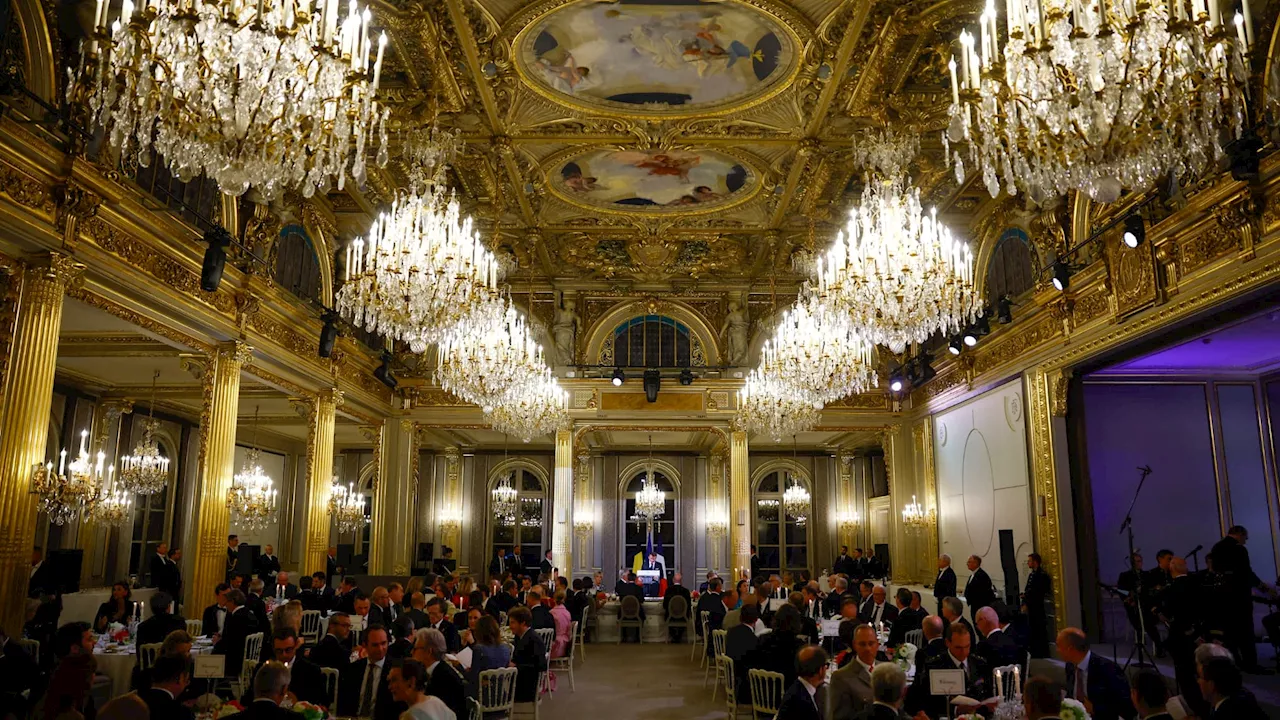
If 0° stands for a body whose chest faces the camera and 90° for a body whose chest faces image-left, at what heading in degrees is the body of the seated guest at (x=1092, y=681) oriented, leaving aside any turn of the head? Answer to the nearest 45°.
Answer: approximately 45°

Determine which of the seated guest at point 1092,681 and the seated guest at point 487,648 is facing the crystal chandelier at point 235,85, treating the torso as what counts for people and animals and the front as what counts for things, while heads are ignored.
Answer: the seated guest at point 1092,681

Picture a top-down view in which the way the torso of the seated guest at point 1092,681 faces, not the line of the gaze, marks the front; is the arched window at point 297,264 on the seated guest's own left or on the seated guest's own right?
on the seated guest's own right

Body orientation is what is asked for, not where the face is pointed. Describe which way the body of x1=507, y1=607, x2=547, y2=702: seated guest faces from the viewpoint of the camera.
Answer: to the viewer's left

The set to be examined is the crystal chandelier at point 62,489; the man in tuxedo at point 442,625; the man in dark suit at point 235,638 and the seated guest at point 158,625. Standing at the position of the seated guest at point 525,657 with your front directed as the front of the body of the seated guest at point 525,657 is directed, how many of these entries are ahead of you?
4

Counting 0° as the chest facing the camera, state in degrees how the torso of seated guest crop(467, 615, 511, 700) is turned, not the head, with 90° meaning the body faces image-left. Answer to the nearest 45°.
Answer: approximately 135°

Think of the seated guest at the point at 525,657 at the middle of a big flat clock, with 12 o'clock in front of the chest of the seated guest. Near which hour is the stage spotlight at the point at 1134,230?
The stage spotlight is roughly at 6 o'clock from the seated guest.

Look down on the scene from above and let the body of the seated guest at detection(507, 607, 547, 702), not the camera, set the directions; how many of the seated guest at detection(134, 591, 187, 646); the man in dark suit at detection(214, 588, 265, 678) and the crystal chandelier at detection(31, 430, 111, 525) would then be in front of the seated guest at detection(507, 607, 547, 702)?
3

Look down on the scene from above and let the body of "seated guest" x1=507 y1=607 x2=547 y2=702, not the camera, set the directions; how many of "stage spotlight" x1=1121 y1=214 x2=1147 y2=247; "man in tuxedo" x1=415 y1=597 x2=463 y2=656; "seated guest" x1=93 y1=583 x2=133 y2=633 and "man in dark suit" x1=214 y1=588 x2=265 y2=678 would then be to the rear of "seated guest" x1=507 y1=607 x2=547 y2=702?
1

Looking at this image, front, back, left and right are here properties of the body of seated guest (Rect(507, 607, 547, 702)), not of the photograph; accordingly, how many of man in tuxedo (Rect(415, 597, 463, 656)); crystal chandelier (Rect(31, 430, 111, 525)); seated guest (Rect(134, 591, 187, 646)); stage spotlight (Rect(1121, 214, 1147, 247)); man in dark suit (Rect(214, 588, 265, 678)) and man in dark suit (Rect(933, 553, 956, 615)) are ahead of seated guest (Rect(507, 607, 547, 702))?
4

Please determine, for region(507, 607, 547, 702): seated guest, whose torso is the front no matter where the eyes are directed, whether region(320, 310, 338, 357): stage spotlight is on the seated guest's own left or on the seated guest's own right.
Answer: on the seated guest's own right

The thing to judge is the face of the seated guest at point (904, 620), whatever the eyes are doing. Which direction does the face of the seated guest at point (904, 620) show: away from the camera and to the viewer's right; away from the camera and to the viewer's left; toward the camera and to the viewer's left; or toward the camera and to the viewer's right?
away from the camera and to the viewer's left
